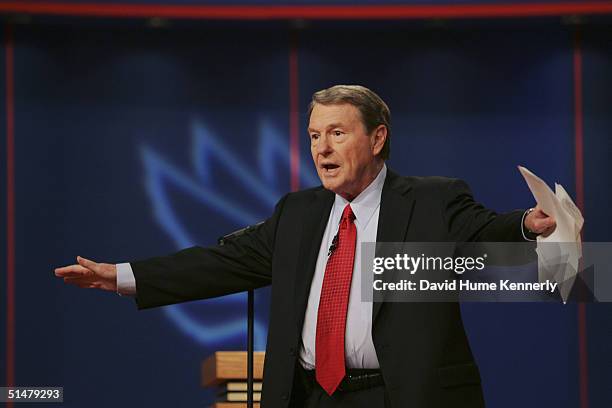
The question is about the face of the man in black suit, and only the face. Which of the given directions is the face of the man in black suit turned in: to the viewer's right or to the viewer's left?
to the viewer's left

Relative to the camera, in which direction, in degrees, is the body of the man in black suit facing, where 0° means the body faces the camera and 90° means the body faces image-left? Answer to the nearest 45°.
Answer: approximately 45°
